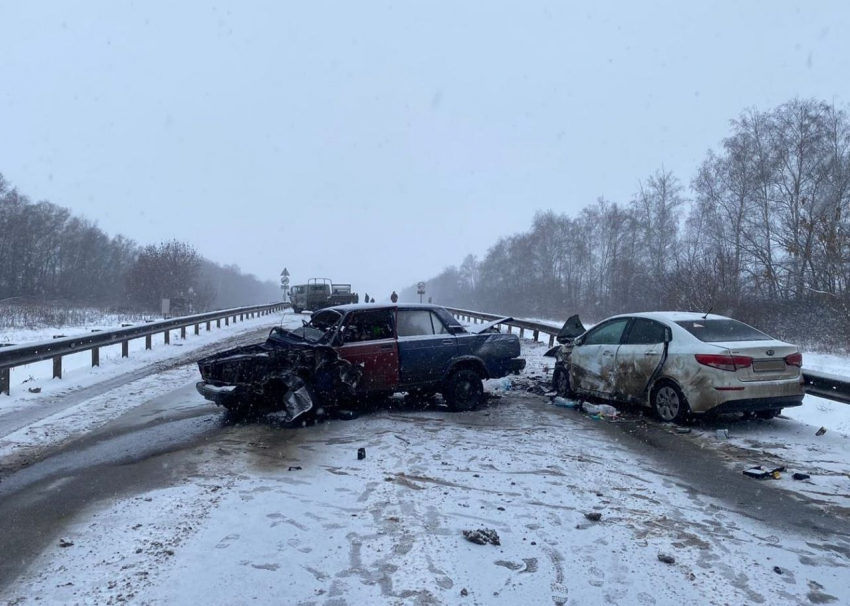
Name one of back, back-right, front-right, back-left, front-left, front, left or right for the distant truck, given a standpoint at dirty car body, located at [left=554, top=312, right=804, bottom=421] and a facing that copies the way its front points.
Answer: front

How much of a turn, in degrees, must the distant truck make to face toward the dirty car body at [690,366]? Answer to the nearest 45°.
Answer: approximately 45° to its left

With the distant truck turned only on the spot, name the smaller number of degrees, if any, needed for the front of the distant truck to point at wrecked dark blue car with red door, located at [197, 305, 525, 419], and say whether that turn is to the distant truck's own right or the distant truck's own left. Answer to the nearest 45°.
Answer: approximately 45° to the distant truck's own left

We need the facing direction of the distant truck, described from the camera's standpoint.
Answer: facing the viewer and to the left of the viewer

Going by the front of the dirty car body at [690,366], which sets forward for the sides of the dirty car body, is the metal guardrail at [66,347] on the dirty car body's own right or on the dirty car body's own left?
on the dirty car body's own left

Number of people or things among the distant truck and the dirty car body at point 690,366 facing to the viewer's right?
0

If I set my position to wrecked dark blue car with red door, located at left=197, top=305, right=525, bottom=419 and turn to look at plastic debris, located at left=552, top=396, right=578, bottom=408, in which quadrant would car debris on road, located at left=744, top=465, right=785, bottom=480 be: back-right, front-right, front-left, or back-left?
front-right

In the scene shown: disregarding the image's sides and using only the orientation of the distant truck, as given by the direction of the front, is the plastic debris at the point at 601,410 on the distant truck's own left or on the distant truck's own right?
on the distant truck's own left

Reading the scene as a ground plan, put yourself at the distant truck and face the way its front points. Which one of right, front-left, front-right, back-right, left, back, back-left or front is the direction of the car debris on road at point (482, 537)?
front-left

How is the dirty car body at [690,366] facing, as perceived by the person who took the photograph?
facing away from the viewer and to the left of the viewer
